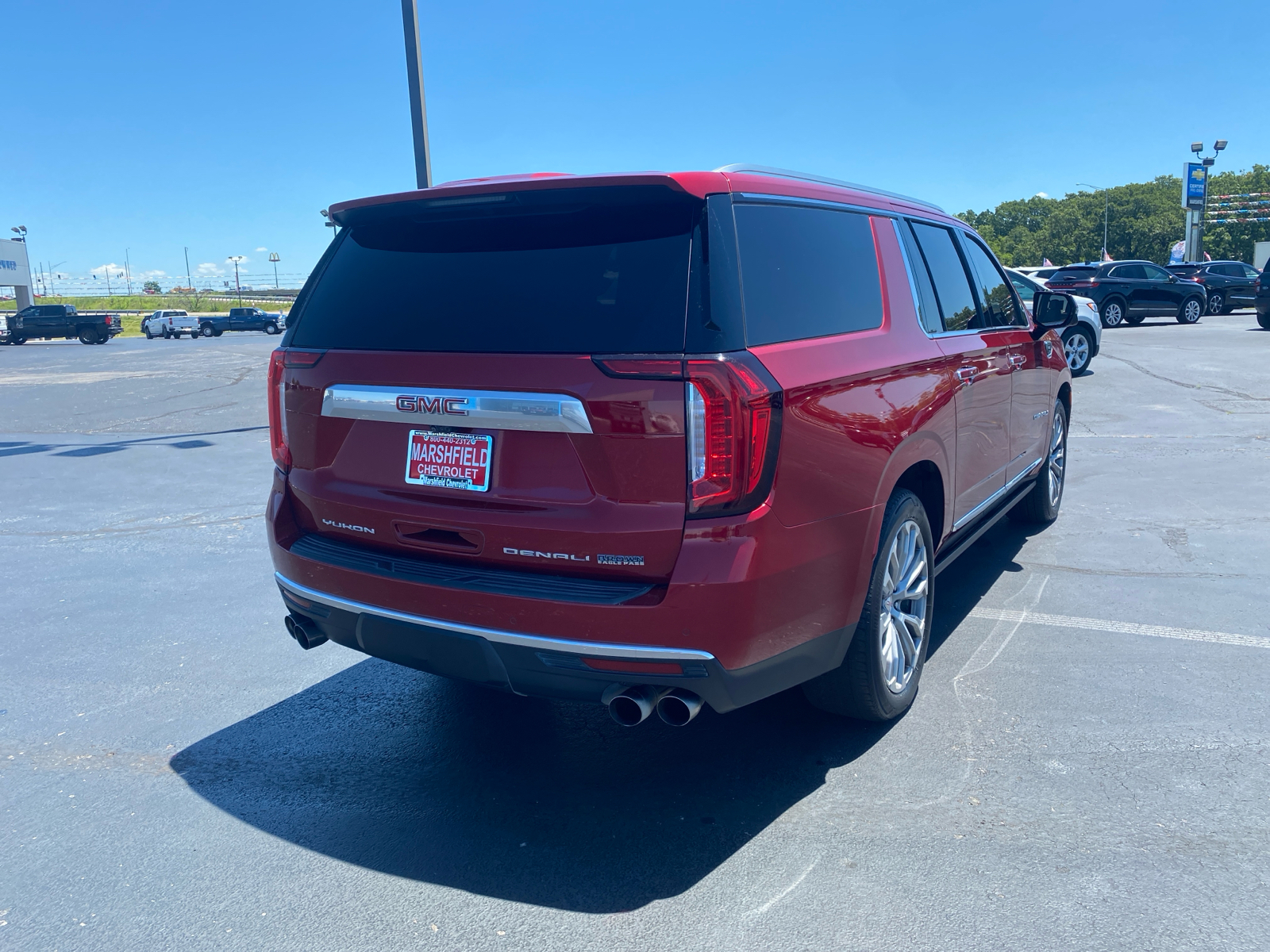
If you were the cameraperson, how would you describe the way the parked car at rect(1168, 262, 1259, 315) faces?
facing away from the viewer and to the right of the viewer

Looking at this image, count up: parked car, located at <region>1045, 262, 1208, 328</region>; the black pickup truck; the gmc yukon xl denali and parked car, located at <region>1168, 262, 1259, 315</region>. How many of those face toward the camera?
0

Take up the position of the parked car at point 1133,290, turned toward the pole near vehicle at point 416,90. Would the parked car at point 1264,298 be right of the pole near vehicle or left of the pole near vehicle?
left

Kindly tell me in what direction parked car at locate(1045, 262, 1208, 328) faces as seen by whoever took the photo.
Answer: facing away from the viewer and to the right of the viewer

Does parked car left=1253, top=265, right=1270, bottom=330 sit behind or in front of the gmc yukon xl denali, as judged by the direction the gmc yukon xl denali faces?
in front

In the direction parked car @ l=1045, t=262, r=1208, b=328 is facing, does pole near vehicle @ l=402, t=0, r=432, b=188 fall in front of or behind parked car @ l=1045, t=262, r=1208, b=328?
behind

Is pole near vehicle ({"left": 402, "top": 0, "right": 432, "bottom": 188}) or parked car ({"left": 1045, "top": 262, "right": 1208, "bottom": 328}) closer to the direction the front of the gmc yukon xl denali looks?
the parked car

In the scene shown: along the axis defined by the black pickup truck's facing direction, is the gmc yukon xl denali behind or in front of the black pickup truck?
behind

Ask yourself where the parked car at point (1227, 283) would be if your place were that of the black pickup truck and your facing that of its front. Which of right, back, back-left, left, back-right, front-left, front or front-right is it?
back

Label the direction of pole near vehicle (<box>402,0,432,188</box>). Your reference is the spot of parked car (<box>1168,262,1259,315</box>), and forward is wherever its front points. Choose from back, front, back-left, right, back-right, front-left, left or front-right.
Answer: back-right

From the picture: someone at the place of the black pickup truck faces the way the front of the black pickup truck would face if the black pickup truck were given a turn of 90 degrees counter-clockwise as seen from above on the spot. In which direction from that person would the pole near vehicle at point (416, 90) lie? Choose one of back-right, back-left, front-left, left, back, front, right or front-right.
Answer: front-left

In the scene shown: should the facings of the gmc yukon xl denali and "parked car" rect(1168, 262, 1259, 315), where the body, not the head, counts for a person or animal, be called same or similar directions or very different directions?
same or similar directions

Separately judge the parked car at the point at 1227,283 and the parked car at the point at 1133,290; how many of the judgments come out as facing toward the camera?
0

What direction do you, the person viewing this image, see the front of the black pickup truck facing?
facing away from the viewer and to the left of the viewer

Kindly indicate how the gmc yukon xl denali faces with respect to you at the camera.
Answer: facing away from the viewer and to the right of the viewer
